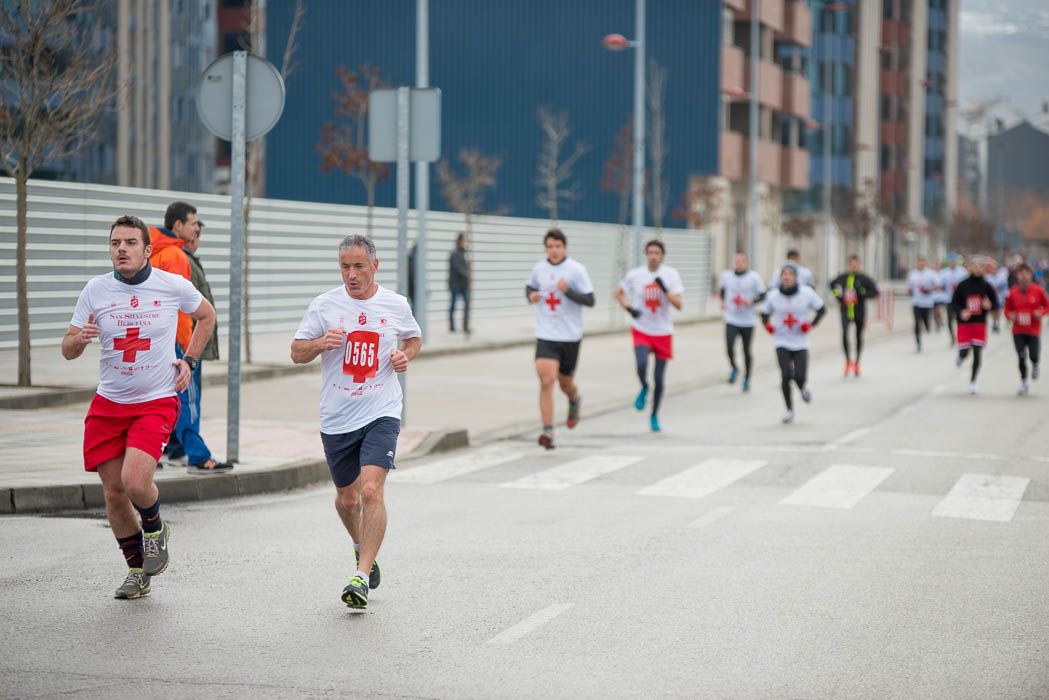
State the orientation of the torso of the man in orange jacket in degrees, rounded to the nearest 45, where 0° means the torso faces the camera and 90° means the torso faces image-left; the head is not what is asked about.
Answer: approximately 270°

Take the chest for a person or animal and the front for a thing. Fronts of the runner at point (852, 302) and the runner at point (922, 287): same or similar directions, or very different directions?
same or similar directions

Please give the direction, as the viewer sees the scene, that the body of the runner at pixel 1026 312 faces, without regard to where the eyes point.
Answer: toward the camera

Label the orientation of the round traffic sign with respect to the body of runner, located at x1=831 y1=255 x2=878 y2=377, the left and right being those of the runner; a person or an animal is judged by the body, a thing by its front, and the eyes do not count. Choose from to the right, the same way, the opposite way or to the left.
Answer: the opposite way

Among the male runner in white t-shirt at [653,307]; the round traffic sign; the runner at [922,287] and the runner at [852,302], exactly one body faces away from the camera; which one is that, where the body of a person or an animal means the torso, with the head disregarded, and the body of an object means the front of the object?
the round traffic sign

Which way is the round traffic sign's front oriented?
away from the camera

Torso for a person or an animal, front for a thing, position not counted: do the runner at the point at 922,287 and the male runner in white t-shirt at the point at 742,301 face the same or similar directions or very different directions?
same or similar directions

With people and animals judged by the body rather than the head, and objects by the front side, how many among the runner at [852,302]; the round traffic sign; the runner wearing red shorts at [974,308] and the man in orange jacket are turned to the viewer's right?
1

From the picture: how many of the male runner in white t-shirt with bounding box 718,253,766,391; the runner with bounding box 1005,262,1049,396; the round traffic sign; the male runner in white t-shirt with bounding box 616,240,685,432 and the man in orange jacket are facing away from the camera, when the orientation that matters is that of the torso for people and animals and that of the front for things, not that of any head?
1

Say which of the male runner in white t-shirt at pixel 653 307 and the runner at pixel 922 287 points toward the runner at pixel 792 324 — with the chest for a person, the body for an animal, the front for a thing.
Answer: the runner at pixel 922 287

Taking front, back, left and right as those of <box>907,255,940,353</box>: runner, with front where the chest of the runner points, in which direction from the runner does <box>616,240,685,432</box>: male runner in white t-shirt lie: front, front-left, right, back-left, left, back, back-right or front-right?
front

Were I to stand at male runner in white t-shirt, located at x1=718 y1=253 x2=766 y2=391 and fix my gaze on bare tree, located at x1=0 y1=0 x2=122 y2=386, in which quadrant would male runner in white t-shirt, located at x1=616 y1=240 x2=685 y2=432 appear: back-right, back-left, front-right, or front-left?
front-left

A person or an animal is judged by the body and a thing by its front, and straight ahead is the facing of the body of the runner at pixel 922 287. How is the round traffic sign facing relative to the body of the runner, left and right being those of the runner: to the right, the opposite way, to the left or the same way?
the opposite way

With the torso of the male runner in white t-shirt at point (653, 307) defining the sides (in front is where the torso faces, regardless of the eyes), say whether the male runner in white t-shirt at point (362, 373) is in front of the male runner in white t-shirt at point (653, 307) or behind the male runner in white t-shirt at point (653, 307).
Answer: in front

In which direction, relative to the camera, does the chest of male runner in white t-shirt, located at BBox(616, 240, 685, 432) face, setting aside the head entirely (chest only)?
toward the camera
